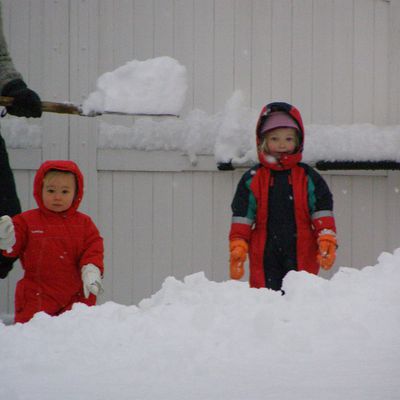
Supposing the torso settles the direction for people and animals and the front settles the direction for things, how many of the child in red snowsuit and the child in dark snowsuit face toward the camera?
2

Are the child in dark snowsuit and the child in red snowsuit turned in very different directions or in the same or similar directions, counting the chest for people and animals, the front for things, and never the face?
same or similar directions

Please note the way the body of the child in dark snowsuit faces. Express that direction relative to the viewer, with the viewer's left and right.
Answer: facing the viewer

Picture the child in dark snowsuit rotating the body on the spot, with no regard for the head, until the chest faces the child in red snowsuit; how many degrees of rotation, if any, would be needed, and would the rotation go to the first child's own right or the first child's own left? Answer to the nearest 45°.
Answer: approximately 90° to the first child's own right

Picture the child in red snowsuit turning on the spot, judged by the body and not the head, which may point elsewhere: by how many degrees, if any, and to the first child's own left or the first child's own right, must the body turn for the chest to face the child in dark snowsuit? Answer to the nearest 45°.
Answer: approximately 90° to the first child's own left

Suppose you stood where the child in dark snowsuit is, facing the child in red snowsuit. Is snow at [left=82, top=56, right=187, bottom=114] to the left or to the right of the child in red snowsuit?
right

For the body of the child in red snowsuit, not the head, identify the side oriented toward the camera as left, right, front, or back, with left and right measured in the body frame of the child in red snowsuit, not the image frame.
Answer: front

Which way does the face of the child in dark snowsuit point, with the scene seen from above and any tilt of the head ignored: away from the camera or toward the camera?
toward the camera
